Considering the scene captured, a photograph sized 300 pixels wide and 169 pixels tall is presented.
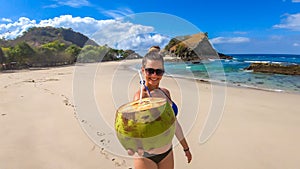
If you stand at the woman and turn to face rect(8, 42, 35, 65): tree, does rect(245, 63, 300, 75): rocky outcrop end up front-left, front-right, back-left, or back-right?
front-right

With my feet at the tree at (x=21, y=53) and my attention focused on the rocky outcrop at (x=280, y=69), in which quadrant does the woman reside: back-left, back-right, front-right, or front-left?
front-right

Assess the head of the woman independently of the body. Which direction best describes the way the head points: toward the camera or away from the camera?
toward the camera

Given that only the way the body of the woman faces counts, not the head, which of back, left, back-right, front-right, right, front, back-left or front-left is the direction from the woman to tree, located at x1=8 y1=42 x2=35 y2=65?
back-right

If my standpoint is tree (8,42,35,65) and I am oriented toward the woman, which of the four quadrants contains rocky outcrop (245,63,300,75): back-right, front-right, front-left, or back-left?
front-left

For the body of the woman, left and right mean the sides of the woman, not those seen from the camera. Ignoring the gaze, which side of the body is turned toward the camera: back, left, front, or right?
front

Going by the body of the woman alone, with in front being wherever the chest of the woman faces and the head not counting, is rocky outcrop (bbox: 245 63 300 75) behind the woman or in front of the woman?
behind
